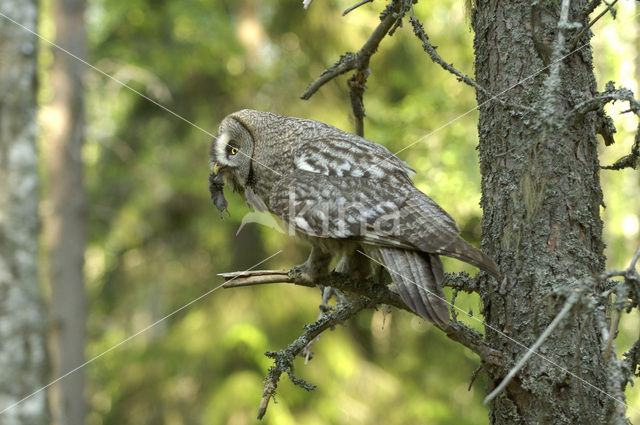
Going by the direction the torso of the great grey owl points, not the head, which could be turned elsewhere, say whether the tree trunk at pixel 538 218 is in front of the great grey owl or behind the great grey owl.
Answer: behind

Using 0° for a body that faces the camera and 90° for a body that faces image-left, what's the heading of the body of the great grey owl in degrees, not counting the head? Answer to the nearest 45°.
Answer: approximately 90°

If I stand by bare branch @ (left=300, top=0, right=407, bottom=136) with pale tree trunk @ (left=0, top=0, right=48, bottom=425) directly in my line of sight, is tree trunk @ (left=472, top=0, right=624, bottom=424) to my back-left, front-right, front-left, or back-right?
back-right

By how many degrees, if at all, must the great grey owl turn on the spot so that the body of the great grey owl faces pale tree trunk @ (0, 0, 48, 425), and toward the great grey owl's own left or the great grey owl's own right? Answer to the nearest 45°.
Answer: approximately 45° to the great grey owl's own right
